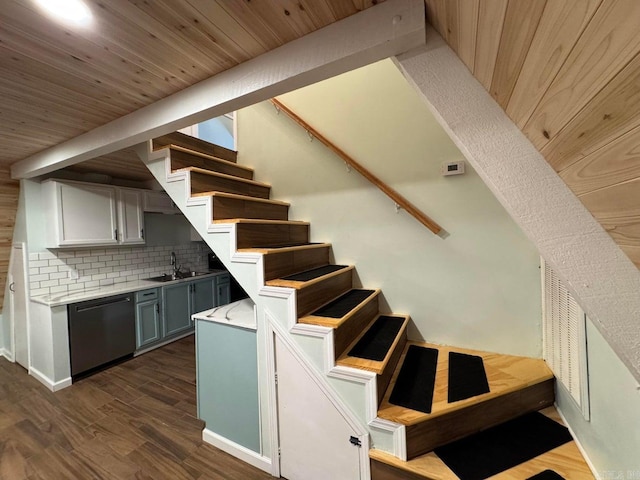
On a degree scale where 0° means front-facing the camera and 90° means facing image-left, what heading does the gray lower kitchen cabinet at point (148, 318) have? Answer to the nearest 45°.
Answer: approximately 315°

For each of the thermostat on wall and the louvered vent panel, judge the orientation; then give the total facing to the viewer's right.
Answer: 0

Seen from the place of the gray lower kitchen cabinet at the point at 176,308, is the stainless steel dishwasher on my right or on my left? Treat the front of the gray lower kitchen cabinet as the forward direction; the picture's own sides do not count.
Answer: on my right

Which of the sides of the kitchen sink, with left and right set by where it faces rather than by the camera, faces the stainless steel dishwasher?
right

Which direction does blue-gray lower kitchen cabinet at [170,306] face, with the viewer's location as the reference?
facing the viewer and to the right of the viewer

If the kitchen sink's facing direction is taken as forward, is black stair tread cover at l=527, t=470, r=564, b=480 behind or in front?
in front

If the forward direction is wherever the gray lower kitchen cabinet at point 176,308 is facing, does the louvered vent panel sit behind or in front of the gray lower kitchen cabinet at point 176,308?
in front

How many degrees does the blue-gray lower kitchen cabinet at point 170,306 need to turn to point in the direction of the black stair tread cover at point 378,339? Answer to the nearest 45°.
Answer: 0° — it already faces it
